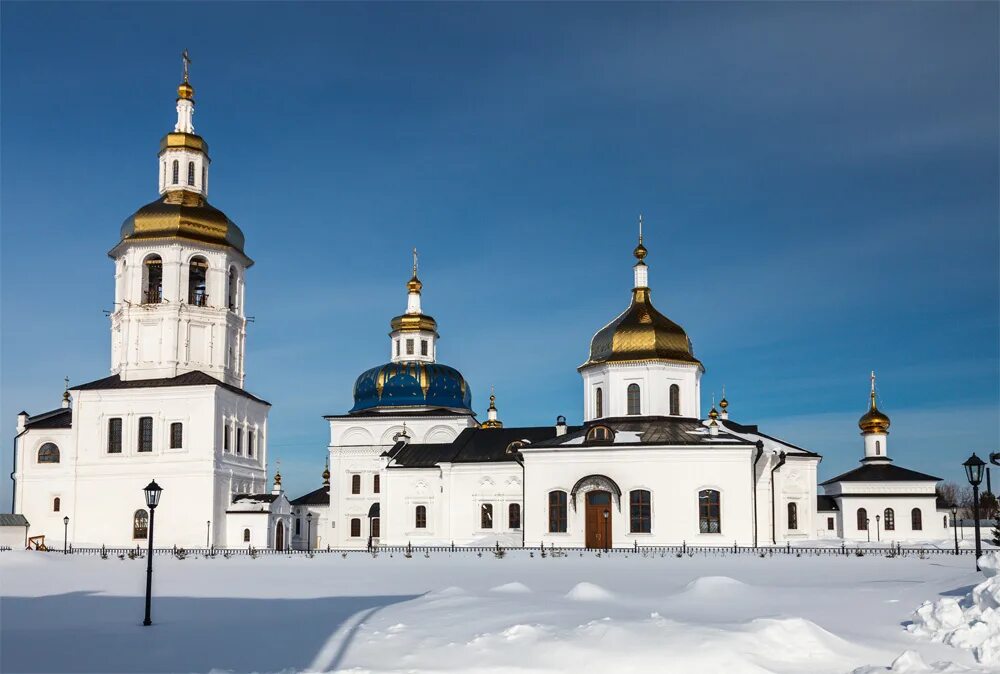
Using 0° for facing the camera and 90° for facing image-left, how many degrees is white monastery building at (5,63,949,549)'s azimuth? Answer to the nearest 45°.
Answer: approximately 0°
